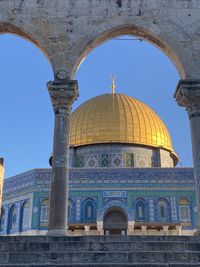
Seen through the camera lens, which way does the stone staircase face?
facing the viewer
